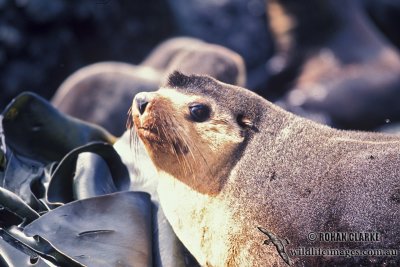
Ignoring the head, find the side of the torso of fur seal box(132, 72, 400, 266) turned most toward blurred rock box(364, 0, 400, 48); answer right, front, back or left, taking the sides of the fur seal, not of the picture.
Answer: right

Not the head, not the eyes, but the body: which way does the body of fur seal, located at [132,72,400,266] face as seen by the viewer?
to the viewer's left

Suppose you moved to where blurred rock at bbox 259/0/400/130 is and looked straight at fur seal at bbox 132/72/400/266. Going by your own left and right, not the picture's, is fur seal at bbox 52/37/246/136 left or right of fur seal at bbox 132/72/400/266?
right

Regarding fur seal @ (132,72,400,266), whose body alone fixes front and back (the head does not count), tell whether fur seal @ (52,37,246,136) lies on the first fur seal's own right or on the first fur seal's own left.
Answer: on the first fur seal's own right

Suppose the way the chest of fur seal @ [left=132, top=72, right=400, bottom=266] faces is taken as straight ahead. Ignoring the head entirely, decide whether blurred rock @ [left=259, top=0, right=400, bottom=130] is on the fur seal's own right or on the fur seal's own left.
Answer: on the fur seal's own right
